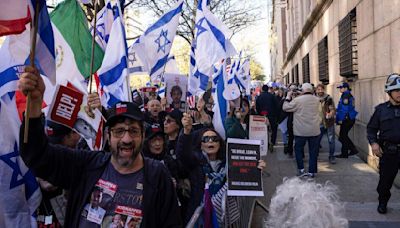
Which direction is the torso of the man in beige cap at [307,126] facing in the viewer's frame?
away from the camera

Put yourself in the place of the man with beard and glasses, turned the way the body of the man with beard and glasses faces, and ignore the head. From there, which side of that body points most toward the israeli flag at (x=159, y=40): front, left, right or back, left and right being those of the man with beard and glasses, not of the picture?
back

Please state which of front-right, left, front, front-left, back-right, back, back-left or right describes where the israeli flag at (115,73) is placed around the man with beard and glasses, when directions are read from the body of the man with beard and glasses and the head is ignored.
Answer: back

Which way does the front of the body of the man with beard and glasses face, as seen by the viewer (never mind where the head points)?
toward the camera

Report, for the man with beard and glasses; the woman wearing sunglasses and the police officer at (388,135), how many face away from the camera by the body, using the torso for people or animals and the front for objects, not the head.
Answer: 0

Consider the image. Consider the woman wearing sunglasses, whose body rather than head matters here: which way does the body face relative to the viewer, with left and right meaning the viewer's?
facing the viewer

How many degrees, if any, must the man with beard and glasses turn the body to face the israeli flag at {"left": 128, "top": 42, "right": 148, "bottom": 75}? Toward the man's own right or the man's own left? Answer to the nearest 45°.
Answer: approximately 180°

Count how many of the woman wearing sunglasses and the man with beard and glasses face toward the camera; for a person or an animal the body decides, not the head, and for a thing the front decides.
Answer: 2

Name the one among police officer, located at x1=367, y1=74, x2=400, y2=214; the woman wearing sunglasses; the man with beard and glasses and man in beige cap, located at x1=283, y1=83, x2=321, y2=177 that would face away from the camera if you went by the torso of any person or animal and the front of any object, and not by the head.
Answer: the man in beige cap

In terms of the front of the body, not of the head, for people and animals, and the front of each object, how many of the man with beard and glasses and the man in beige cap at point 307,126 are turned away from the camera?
1
